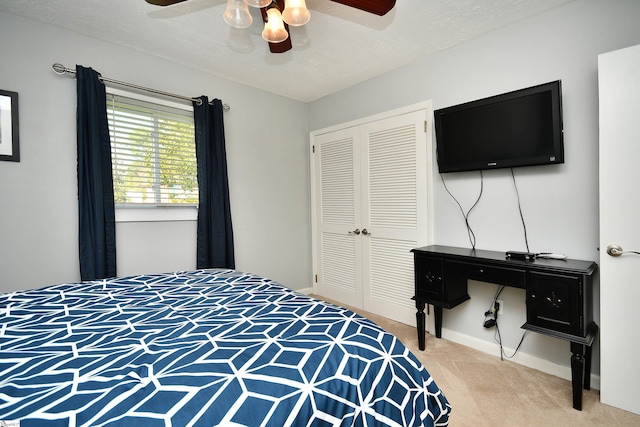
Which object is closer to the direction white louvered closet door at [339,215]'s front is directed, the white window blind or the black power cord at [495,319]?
the white window blind

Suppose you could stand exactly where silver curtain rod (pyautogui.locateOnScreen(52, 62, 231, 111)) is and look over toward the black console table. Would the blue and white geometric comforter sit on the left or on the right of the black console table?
right

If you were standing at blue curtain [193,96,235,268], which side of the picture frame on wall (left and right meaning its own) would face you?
left

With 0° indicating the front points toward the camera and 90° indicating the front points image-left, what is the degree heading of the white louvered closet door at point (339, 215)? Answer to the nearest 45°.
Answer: approximately 45°

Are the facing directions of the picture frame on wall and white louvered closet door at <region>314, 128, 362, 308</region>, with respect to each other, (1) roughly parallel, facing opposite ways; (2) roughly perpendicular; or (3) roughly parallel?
roughly perpendicular

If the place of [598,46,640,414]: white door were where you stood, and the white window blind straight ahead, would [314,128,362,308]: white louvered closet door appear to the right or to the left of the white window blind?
right

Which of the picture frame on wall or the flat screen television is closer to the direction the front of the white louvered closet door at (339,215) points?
the picture frame on wall

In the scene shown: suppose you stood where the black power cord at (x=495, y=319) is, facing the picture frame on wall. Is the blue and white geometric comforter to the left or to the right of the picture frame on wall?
left

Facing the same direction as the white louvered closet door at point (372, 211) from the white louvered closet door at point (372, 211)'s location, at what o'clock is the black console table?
The black console table is roughly at 9 o'clock from the white louvered closet door.

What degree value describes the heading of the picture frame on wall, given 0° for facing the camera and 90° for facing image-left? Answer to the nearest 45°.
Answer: approximately 0°

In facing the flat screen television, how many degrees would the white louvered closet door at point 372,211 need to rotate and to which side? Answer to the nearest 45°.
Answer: approximately 90° to its left

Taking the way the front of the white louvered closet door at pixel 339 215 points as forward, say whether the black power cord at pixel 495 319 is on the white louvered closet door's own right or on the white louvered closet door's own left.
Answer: on the white louvered closet door's own left

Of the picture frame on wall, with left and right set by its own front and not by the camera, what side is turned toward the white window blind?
left

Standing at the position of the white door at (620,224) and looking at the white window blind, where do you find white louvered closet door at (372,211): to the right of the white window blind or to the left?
right
